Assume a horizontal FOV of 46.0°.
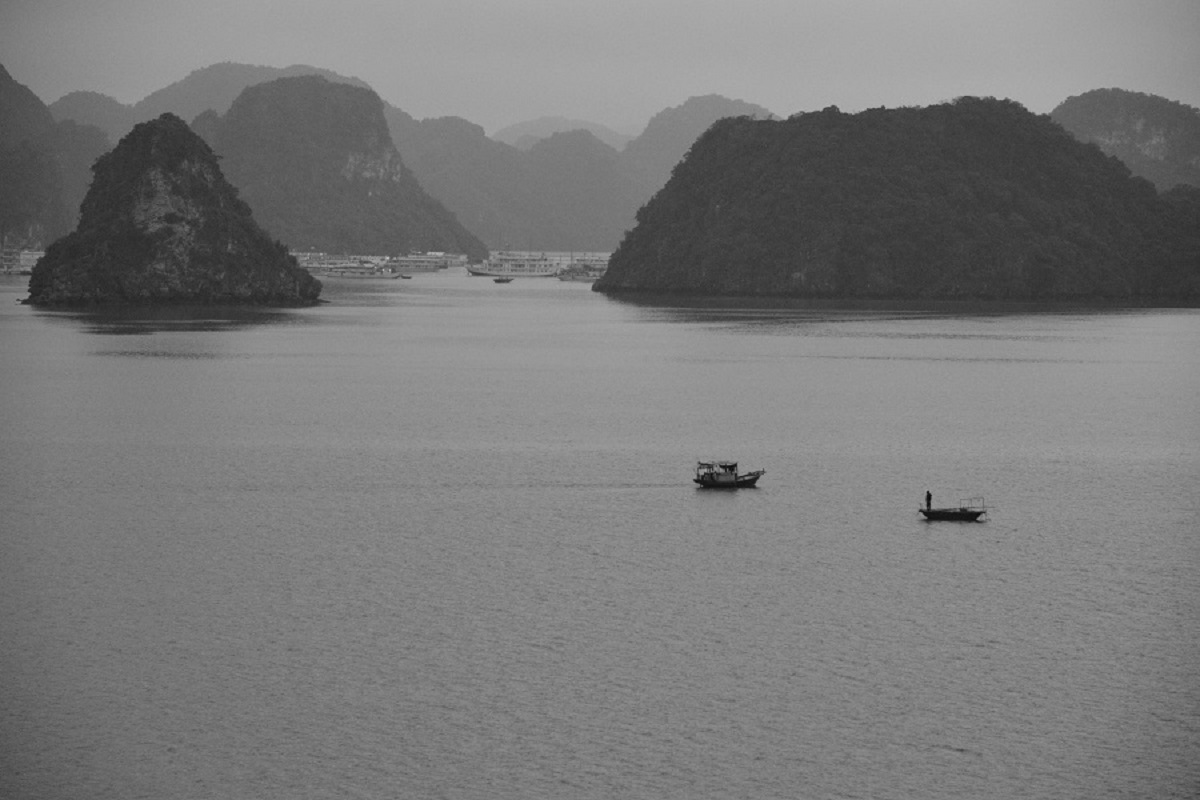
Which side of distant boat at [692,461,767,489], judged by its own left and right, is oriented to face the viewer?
right

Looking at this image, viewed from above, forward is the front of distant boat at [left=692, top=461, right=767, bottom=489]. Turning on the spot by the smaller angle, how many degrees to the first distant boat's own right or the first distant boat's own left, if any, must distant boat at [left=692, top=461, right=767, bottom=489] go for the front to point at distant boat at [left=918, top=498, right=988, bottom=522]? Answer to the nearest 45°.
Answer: approximately 45° to the first distant boat's own right
